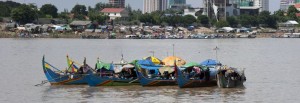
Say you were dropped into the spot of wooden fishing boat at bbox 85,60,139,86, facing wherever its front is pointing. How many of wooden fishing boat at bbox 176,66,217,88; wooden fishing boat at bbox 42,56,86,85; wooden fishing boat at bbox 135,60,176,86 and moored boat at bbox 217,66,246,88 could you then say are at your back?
3

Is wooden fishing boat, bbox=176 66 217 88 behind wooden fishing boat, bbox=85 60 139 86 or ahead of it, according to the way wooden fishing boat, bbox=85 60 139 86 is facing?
behind

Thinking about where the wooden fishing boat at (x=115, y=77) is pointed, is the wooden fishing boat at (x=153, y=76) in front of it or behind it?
behind

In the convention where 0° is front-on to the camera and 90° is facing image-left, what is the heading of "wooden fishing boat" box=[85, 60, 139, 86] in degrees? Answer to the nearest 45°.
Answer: approximately 90°

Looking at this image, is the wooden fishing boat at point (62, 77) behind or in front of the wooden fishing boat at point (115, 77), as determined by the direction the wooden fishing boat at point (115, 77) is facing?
in front

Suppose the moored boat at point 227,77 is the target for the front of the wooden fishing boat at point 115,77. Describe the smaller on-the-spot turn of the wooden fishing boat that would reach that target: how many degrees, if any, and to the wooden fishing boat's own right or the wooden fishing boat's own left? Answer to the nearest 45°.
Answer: approximately 180°

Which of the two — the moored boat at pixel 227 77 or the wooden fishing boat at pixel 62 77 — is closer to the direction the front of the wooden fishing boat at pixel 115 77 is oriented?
the wooden fishing boat

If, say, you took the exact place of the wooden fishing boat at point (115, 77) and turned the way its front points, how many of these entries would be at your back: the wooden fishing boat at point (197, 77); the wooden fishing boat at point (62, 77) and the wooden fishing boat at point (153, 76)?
2
